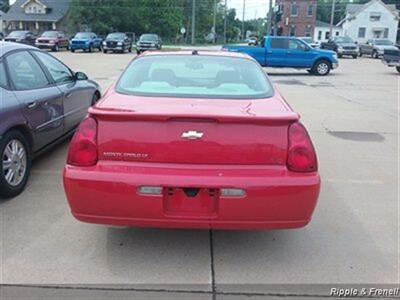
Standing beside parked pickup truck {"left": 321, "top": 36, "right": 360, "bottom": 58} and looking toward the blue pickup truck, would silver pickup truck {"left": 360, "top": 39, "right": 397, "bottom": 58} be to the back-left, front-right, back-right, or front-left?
back-left

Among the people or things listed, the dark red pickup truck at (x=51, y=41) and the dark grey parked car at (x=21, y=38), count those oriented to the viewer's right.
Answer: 0

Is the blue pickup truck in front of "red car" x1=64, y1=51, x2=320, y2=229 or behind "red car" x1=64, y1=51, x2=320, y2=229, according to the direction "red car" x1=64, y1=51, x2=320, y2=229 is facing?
in front

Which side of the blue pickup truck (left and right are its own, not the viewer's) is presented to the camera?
right

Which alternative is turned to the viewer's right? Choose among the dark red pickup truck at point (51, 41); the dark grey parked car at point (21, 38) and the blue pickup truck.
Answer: the blue pickup truck

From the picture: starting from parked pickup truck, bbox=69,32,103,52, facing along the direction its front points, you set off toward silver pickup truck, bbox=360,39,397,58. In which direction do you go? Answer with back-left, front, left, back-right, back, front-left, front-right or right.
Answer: back-left

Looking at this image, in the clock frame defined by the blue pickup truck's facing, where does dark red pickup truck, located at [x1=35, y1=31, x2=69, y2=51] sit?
The dark red pickup truck is roughly at 7 o'clock from the blue pickup truck.

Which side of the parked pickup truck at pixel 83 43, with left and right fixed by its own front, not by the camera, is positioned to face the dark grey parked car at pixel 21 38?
right

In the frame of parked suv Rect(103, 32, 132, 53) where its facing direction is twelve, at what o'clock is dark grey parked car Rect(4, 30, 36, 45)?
dark grey parked car Rect(4, 30, 36, 45) is roughly at 2 o'clock from parked suv Rect(103, 32, 132, 53).

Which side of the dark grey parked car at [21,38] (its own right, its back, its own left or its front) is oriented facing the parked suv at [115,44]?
left

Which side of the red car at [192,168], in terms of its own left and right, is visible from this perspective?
back

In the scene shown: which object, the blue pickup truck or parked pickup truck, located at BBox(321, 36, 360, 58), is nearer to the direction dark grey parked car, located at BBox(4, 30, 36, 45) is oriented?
the blue pickup truck

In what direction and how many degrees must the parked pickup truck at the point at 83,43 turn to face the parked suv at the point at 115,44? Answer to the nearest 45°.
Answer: approximately 90° to its left

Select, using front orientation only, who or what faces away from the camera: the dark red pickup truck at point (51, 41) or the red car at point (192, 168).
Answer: the red car
